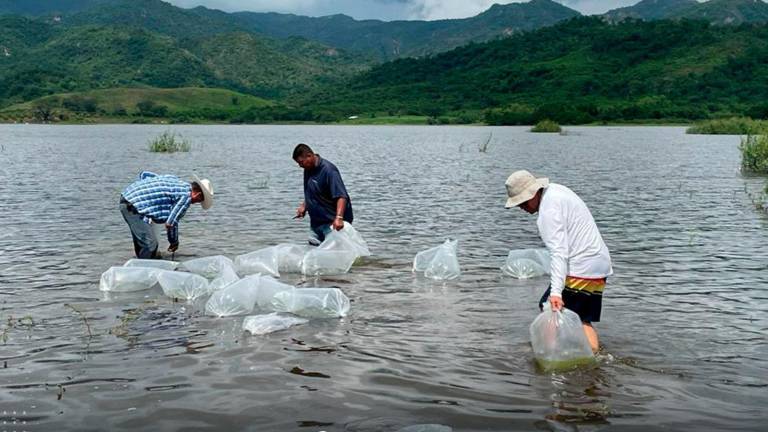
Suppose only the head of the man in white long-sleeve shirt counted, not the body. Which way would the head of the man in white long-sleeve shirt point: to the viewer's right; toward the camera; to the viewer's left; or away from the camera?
to the viewer's left

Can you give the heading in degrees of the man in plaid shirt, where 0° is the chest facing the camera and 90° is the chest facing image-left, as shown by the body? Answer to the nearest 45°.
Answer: approximately 270°

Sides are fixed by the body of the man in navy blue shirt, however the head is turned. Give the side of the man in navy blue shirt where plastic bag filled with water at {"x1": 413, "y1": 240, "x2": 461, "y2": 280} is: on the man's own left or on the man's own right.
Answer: on the man's own left

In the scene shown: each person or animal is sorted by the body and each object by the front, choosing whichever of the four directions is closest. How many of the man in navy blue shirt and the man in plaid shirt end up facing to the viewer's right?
1

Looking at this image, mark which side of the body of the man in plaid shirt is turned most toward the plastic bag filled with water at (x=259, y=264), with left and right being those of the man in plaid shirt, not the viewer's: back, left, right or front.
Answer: front

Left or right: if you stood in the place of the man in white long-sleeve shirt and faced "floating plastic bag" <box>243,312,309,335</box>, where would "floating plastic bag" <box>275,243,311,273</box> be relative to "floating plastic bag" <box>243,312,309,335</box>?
right

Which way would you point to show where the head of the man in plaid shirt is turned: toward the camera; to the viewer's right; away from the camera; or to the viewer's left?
to the viewer's right

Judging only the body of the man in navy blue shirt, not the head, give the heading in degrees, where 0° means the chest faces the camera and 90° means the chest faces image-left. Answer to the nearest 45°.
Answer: approximately 45°

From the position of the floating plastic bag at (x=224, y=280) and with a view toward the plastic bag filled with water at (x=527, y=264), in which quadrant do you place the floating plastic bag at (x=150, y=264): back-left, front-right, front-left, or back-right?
back-left

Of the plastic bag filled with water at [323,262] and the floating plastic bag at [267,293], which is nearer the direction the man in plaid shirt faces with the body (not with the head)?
the plastic bag filled with water

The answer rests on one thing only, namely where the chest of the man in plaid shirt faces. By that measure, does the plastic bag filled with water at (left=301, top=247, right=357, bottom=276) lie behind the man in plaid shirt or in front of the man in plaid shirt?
in front

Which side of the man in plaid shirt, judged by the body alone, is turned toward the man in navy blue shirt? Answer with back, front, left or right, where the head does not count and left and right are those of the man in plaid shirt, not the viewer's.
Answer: front

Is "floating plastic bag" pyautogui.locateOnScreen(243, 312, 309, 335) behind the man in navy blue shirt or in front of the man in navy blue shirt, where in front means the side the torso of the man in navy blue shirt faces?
in front
